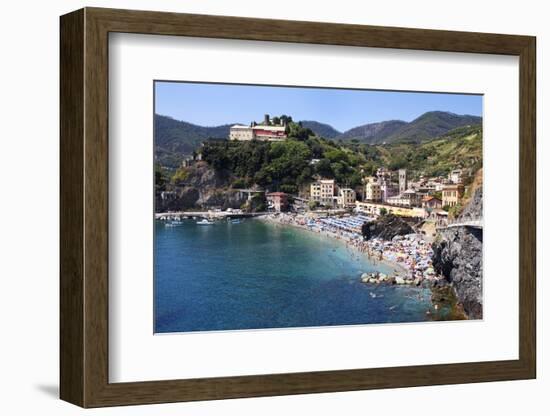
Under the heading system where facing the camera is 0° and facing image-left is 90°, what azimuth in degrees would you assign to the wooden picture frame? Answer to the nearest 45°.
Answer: approximately 315°
